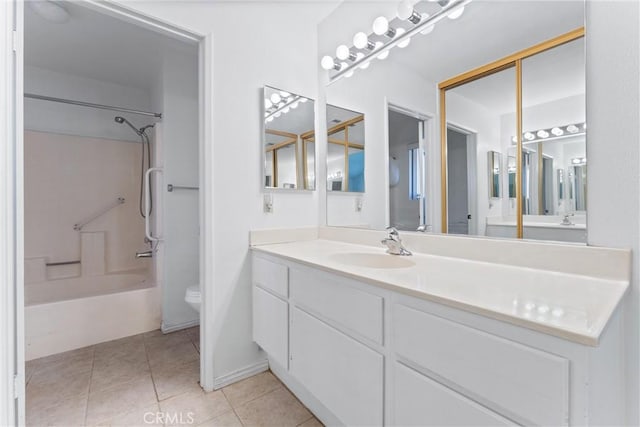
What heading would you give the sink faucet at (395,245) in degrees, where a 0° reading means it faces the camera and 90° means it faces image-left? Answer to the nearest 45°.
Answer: approximately 45°

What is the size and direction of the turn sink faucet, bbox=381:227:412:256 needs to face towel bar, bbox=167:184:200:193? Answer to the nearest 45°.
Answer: approximately 45° to its right

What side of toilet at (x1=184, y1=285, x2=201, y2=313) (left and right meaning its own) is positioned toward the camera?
left

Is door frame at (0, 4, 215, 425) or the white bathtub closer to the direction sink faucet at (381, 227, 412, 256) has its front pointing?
the door frame

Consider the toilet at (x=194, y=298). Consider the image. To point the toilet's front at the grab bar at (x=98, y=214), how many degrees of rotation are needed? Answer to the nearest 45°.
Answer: approximately 45° to its right

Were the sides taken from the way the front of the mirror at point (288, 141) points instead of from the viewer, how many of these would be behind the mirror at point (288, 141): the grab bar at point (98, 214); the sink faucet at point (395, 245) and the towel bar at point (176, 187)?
2

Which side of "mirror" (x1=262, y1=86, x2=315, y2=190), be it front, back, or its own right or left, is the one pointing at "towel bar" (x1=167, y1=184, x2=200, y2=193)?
back
